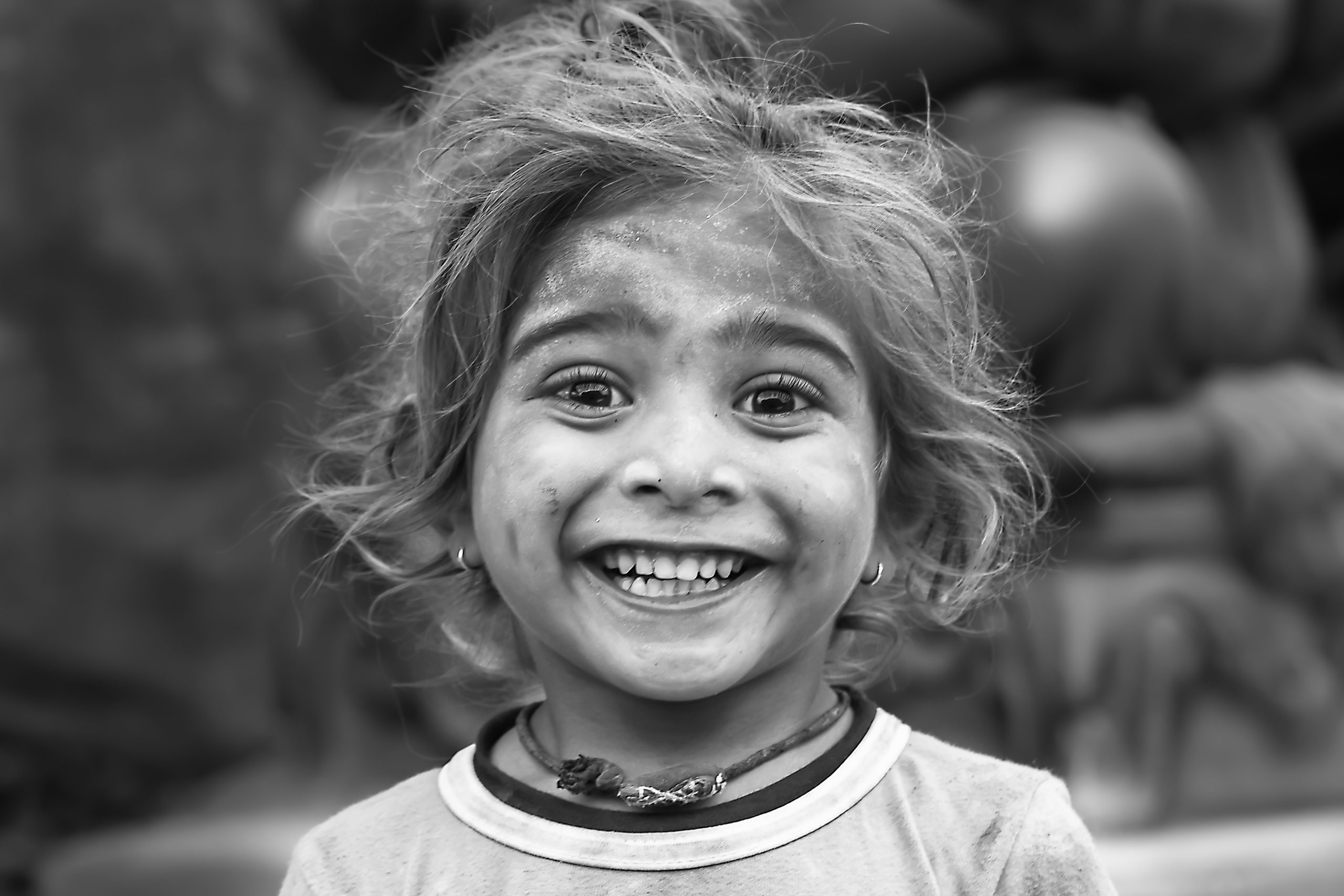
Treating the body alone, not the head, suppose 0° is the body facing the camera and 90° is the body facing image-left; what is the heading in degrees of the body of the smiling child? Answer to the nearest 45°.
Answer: approximately 0°

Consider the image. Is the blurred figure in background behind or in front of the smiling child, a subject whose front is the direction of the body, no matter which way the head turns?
behind
